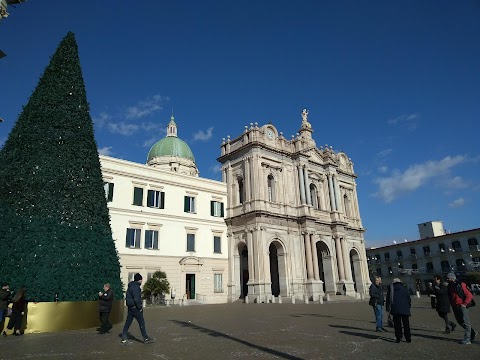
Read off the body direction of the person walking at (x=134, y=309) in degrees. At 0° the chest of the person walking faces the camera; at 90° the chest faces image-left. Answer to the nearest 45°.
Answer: approximately 270°

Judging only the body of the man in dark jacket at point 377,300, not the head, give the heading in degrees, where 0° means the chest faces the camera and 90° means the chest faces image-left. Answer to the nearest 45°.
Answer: approximately 315°

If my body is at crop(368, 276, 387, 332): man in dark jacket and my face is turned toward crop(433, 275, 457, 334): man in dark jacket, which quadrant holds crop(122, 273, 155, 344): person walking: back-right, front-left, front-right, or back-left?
back-right

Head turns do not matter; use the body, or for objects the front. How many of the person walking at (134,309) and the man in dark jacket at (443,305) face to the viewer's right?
1

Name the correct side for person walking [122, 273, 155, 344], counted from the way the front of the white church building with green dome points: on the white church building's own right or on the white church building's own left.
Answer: on the white church building's own right

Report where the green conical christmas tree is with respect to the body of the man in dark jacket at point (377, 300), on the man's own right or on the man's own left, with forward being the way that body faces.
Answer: on the man's own right
